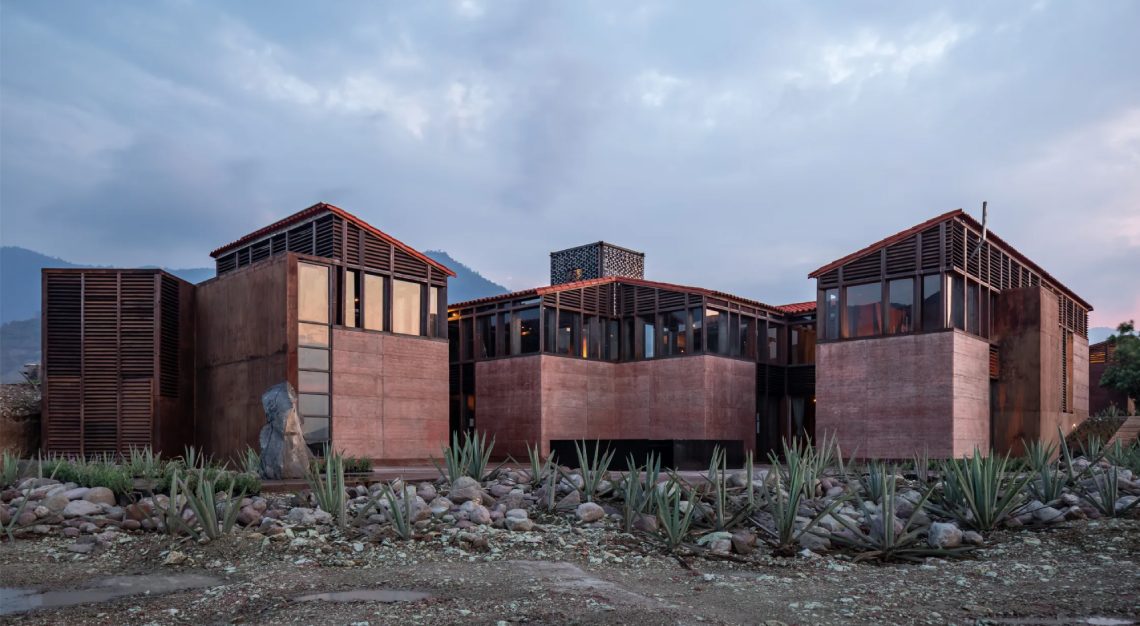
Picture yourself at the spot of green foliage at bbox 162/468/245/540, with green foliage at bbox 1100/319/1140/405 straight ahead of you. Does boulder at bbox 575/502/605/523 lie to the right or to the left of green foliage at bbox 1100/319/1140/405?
right

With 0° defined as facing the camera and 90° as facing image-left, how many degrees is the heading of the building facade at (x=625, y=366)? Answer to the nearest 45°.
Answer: approximately 0°

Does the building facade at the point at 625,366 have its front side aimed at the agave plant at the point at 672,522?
yes

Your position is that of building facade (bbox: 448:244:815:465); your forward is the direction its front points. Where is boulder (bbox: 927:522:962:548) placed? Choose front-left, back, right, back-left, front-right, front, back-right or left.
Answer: front

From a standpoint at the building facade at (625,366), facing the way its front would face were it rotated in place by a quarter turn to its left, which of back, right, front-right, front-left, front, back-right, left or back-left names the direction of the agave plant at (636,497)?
right

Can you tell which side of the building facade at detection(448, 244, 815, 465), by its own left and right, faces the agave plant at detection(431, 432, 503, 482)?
front

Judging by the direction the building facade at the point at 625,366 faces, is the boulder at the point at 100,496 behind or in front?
in front

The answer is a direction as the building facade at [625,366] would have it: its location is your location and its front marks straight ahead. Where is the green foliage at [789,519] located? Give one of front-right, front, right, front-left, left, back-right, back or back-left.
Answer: front

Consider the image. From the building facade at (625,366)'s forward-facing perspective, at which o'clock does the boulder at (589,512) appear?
The boulder is roughly at 12 o'clock from the building facade.
